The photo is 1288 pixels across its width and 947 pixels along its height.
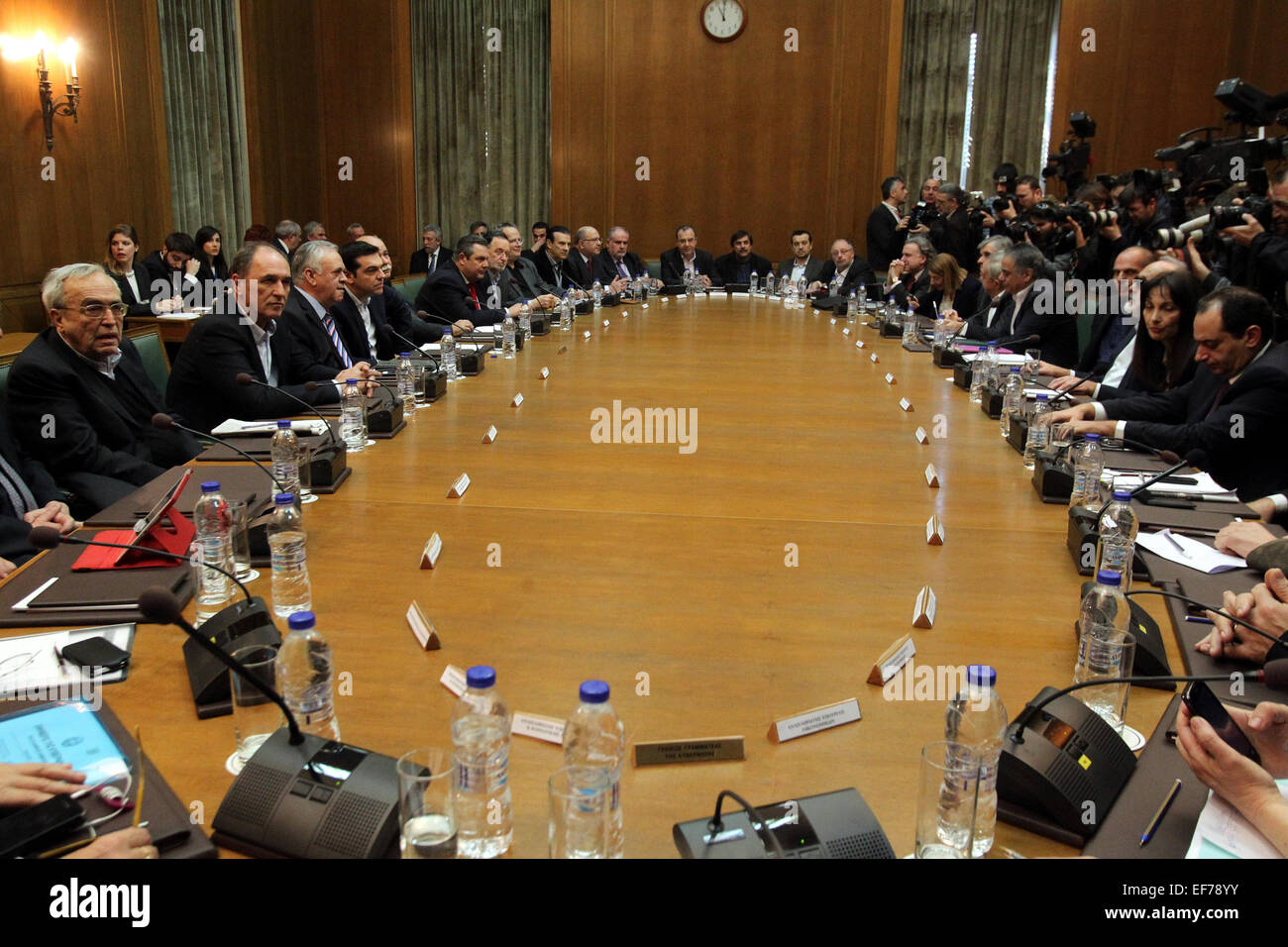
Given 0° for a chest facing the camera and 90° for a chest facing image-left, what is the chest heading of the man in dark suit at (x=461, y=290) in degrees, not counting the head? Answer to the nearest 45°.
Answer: approximately 315°

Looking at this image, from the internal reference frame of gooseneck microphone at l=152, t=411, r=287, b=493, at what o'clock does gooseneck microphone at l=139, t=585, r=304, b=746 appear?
gooseneck microphone at l=139, t=585, r=304, b=746 is roughly at 9 o'clock from gooseneck microphone at l=152, t=411, r=287, b=493.

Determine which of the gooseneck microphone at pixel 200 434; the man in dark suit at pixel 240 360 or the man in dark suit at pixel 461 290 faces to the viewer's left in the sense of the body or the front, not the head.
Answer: the gooseneck microphone

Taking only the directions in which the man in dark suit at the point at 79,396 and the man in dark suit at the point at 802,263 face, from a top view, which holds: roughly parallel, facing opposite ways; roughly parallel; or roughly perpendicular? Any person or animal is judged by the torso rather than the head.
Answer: roughly perpendicular

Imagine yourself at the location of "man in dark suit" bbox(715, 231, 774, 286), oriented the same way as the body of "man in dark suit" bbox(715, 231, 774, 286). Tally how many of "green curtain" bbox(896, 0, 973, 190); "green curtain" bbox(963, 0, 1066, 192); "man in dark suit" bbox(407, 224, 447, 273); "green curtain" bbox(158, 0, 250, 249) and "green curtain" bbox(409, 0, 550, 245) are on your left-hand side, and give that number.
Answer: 2

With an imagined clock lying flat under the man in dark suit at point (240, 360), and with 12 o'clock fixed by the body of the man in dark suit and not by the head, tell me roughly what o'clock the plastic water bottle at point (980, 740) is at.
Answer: The plastic water bottle is roughly at 1 o'clock from the man in dark suit.

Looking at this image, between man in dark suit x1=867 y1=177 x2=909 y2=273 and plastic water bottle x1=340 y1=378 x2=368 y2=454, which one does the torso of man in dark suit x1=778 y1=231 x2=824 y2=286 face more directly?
the plastic water bottle

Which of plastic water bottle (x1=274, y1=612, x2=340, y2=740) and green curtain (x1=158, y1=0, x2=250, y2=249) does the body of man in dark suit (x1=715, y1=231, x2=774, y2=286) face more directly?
the plastic water bottle

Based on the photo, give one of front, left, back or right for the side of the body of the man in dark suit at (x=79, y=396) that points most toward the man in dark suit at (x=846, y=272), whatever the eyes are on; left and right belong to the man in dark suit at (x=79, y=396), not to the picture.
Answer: left

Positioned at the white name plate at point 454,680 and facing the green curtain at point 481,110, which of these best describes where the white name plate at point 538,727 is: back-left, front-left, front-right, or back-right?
back-right

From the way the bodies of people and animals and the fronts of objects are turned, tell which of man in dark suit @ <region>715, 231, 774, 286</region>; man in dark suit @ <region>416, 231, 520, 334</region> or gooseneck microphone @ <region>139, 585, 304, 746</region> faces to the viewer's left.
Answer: the gooseneck microphone

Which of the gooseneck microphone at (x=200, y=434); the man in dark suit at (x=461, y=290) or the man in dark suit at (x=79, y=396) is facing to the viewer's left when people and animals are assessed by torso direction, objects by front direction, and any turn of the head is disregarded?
the gooseneck microphone
